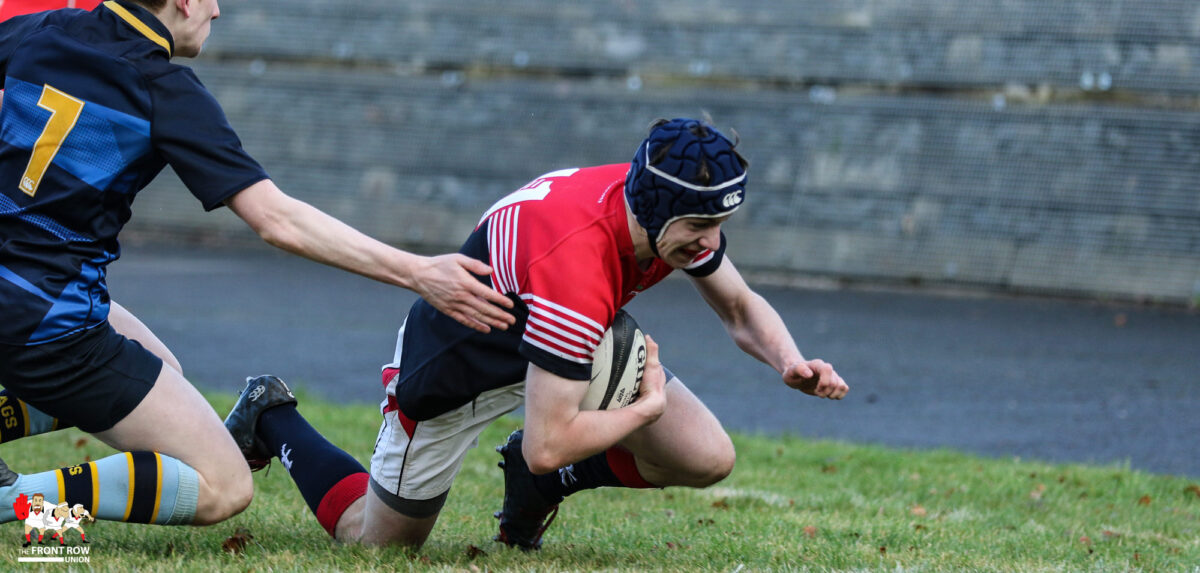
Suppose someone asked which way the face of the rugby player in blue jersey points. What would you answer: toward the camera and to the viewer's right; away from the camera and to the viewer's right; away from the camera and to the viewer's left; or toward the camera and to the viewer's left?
away from the camera and to the viewer's right

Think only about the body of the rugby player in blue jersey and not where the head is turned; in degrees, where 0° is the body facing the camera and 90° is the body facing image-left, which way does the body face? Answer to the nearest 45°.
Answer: approximately 225°
